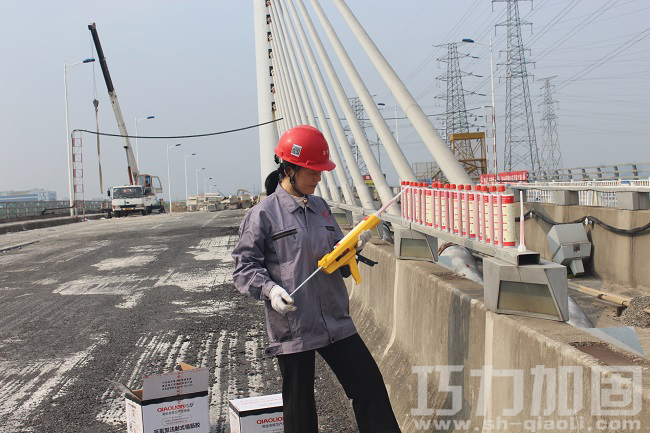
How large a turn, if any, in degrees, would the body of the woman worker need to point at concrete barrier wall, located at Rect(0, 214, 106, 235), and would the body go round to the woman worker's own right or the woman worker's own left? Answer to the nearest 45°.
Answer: approximately 180°
